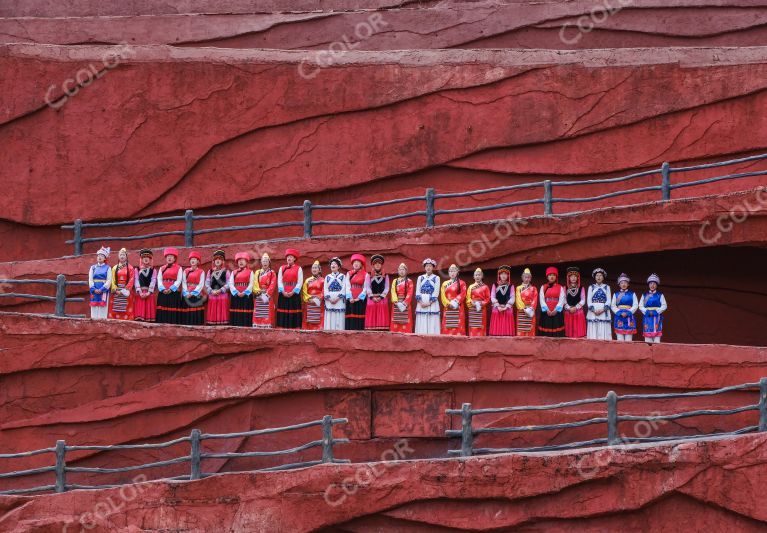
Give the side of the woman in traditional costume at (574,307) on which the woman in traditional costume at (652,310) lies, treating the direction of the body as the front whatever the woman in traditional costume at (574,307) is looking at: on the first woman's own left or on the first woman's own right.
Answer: on the first woman's own left

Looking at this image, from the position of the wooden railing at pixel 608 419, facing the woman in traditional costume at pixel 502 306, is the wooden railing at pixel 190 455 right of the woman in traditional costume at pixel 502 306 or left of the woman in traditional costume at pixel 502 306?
left

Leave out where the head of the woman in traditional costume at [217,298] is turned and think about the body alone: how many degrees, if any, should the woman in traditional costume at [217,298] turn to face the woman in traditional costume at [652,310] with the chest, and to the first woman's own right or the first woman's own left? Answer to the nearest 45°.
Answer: approximately 90° to the first woman's own left

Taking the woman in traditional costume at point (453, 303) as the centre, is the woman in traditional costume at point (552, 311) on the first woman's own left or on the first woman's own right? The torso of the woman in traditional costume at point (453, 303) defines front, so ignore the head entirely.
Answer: on the first woman's own left

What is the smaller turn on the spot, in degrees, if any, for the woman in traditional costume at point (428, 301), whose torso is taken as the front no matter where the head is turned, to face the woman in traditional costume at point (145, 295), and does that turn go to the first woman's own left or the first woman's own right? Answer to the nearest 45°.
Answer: approximately 90° to the first woman's own right

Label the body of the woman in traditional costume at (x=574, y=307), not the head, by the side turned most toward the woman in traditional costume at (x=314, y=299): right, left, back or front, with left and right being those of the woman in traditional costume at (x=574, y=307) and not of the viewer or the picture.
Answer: right

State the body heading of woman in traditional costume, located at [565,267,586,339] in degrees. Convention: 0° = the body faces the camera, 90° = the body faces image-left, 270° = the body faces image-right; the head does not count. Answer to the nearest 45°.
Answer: approximately 0°
